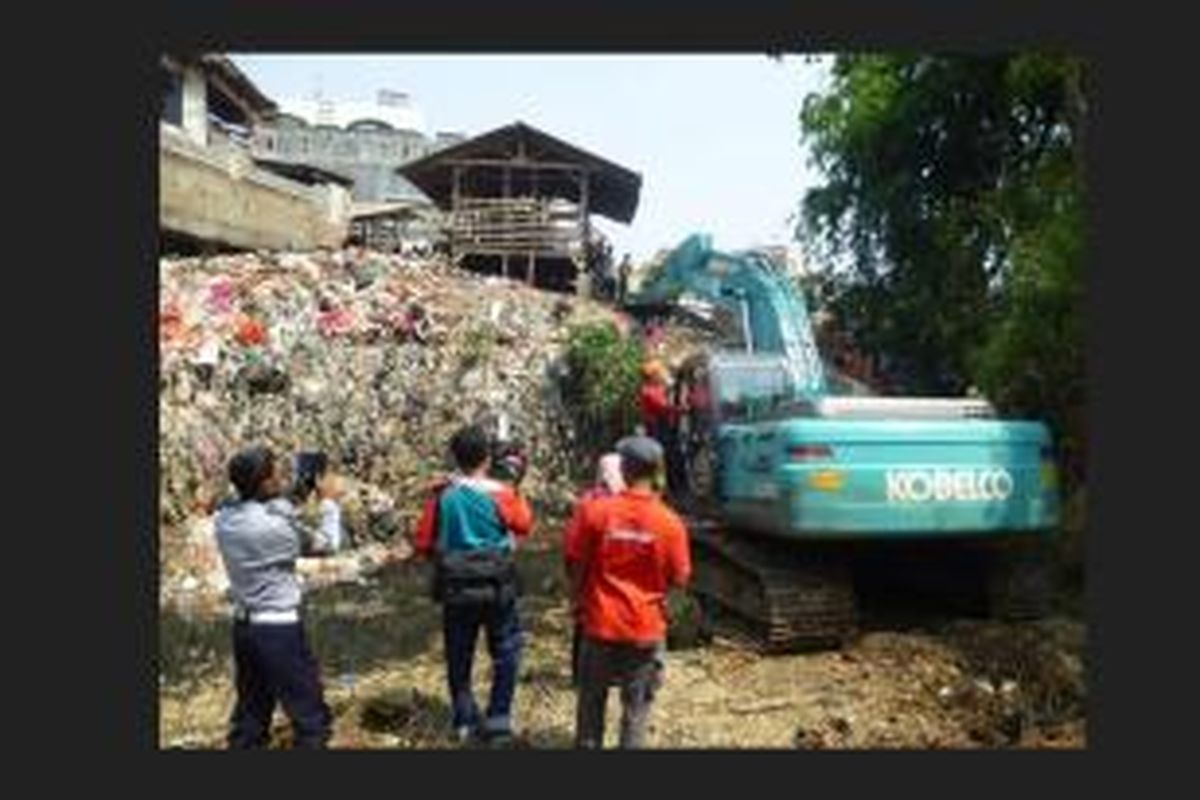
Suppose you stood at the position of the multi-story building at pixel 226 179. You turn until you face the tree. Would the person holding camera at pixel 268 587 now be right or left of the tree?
right

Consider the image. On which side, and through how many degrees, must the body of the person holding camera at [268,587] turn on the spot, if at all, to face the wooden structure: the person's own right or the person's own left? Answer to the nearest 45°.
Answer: approximately 45° to the person's own left

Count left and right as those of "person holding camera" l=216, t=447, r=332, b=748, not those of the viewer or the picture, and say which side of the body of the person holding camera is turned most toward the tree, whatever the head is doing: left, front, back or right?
front

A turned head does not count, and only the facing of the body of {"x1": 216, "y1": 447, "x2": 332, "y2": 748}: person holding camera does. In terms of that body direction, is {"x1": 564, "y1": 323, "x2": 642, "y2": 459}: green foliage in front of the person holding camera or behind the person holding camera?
in front

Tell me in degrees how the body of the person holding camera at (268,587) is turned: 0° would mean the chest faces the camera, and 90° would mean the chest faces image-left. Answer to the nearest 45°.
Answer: approximately 225°

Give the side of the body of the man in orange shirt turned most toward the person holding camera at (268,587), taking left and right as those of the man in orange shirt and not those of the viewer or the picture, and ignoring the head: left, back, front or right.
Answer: left

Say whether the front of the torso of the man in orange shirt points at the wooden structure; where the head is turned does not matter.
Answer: yes

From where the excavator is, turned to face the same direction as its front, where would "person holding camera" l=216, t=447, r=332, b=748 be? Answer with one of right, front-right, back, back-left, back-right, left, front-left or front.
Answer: left

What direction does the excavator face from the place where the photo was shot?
facing away from the viewer and to the left of the viewer

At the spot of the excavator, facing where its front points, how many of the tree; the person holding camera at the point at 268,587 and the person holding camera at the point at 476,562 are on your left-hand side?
2

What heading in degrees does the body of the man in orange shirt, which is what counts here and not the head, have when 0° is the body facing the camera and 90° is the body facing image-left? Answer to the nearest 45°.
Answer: approximately 180°

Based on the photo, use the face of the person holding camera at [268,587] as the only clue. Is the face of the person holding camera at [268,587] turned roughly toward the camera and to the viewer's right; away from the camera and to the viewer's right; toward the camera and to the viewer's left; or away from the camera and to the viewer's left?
away from the camera and to the viewer's right

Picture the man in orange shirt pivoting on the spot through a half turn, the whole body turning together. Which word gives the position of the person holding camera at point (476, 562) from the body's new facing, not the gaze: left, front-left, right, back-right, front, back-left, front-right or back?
back-right
